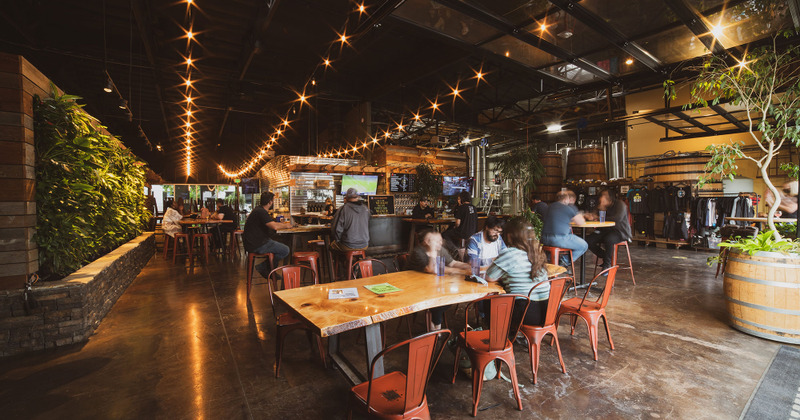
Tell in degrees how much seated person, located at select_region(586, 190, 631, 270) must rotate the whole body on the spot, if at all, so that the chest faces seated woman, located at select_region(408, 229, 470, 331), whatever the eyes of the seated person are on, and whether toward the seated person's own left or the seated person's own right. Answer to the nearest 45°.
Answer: approximately 90° to the seated person's own left

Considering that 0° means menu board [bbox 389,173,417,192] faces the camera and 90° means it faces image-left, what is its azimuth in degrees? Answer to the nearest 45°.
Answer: approximately 0°

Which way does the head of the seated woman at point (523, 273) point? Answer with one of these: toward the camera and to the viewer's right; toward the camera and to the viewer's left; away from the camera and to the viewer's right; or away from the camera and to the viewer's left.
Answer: away from the camera and to the viewer's left

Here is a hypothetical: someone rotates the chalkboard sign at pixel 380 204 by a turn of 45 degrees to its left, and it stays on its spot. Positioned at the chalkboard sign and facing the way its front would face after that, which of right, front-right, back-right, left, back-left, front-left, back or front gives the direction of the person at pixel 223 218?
back-right

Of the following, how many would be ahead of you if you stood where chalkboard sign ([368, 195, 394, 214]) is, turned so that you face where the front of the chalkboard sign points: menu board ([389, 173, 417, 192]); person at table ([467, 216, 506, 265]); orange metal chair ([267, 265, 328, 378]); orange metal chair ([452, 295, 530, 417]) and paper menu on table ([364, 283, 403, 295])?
4

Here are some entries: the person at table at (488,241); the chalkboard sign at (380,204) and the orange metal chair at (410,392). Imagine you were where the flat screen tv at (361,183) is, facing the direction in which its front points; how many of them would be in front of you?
3

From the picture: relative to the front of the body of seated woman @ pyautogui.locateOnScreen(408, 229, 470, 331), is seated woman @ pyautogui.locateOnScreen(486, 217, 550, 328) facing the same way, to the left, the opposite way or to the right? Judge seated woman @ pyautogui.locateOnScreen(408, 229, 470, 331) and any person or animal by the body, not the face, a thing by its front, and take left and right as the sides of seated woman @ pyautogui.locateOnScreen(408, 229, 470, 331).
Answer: the opposite way

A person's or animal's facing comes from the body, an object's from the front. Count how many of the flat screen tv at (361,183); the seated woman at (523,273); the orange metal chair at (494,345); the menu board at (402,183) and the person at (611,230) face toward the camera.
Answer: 2

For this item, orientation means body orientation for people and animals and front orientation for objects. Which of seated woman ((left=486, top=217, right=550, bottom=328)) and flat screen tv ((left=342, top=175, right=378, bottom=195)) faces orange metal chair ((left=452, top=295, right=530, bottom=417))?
the flat screen tv

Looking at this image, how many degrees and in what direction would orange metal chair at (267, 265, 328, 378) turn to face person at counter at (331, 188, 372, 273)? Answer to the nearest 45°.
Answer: approximately 90° to its left

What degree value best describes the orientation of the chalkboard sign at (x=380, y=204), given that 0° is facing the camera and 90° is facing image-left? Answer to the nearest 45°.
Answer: approximately 0°

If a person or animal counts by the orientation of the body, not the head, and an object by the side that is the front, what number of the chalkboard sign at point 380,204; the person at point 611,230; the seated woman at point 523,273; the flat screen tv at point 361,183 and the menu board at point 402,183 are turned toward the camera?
3

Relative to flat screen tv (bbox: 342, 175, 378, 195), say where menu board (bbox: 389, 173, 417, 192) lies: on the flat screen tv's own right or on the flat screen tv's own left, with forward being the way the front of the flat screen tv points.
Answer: on the flat screen tv's own left

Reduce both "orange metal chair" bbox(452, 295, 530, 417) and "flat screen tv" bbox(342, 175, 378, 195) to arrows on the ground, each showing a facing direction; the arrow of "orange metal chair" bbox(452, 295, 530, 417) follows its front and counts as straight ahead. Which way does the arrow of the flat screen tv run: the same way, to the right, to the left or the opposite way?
the opposite way

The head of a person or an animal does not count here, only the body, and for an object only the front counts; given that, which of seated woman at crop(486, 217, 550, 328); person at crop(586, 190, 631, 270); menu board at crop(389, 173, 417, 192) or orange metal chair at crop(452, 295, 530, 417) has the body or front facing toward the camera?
the menu board

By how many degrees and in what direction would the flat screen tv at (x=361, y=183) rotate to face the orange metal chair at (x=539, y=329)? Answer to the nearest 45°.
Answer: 0° — it already faces it

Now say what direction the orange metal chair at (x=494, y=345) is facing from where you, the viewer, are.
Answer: facing away from the viewer and to the left of the viewer
